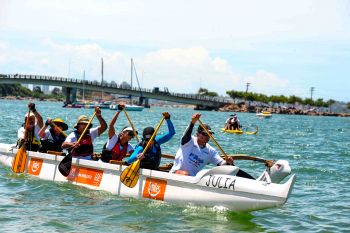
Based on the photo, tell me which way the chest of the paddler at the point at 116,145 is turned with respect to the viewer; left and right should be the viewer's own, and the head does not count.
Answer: facing the viewer and to the right of the viewer

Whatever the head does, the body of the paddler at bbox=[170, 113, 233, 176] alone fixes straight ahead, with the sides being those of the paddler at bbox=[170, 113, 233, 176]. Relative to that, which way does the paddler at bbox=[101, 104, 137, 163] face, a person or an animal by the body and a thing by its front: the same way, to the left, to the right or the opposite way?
the same way

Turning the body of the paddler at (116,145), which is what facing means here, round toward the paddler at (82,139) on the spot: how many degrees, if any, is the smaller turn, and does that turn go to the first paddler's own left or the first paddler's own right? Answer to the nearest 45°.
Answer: approximately 180°

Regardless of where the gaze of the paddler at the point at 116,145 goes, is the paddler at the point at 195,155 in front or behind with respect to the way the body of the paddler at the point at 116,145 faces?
in front

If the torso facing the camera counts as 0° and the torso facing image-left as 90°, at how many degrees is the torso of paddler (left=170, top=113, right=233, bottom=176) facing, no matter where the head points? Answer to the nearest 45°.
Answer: approximately 315°

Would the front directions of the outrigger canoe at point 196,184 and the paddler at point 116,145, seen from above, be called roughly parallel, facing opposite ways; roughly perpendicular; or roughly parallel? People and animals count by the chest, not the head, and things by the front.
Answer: roughly parallel

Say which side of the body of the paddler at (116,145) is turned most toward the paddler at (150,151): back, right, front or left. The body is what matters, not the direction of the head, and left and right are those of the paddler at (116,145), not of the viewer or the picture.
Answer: front

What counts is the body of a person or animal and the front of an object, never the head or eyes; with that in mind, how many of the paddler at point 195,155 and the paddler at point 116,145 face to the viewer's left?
0
